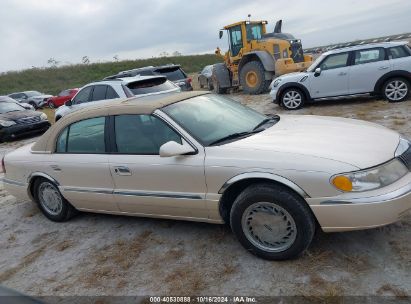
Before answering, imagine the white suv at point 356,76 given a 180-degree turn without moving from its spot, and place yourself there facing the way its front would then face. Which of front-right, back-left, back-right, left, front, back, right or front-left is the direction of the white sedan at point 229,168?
right

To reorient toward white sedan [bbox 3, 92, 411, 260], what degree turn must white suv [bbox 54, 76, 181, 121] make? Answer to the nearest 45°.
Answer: approximately 135° to its left

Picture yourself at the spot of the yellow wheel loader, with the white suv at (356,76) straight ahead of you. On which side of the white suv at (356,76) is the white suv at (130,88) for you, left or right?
right

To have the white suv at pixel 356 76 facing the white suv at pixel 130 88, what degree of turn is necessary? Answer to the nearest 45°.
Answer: approximately 45° to its left

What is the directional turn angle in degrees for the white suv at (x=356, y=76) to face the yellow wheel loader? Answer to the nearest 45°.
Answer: approximately 45° to its right

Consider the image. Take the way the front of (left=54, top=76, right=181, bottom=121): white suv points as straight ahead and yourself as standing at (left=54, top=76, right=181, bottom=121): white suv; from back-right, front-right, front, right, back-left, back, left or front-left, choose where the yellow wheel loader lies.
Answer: right

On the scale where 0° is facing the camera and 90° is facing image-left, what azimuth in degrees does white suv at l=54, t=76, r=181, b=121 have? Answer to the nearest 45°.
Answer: approximately 135°

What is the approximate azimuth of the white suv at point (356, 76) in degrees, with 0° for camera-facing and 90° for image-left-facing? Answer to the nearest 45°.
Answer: approximately 90°

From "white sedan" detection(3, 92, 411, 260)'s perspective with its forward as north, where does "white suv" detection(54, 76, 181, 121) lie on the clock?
The white suv is roughly at 7 o'clock from the white sedan.

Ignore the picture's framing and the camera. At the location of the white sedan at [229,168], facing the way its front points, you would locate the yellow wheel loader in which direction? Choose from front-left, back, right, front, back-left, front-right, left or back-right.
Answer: back-left

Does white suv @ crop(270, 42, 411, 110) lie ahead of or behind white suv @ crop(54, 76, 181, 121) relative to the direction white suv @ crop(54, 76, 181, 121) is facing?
behind
